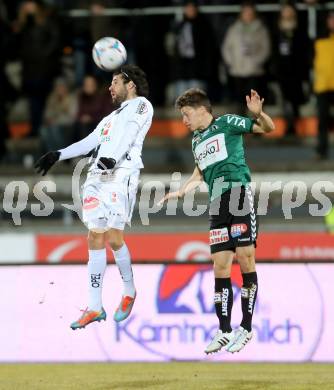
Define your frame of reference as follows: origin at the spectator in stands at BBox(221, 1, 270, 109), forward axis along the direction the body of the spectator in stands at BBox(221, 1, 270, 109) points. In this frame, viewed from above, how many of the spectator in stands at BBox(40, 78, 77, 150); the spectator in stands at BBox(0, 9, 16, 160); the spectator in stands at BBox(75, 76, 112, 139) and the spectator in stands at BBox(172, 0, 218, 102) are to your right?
4

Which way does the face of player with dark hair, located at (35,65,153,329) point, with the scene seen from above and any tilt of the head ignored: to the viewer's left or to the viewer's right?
to the viewer's left

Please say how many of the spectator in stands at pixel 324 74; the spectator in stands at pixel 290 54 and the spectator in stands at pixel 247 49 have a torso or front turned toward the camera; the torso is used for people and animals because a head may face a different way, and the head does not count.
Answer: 3

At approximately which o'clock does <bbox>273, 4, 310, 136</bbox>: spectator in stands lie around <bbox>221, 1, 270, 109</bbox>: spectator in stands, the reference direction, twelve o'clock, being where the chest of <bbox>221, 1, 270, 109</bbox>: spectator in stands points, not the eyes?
<bbox>273, 4, 310, 136</bbox>: spectator in stands is roughly at 9 o'clock from <bbox>221, 1, 270, 109</bbox>: spectator in stands.

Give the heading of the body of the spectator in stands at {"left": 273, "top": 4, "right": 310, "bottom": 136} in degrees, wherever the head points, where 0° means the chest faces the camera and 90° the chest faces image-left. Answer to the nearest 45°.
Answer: approximately 0°
